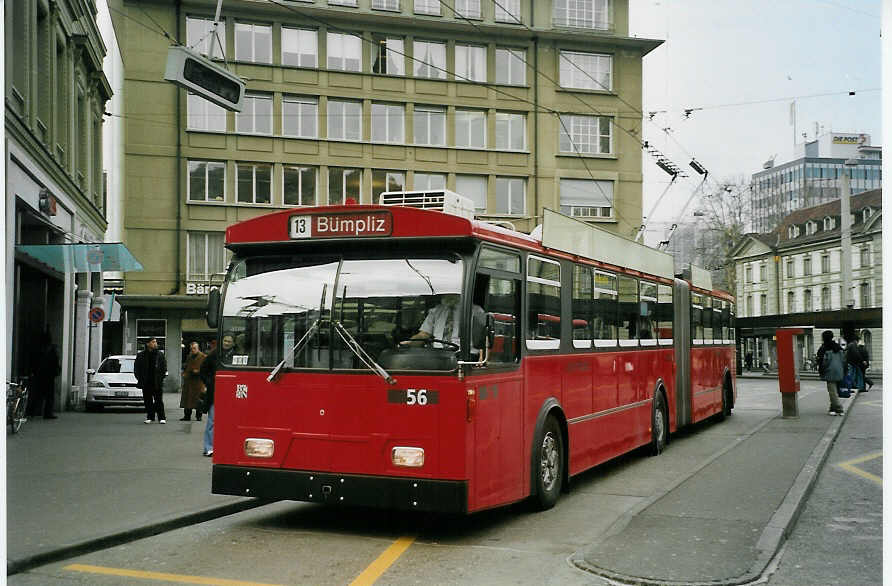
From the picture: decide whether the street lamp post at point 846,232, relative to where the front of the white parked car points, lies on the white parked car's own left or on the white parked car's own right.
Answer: on the white parked car's own left

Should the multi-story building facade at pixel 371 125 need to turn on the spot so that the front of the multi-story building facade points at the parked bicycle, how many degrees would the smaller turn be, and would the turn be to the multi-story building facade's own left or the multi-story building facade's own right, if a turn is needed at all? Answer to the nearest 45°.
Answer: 0° — it already faces it

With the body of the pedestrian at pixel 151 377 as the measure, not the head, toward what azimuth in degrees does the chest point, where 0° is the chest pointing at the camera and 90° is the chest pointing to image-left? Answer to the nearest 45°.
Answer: approximately 0°

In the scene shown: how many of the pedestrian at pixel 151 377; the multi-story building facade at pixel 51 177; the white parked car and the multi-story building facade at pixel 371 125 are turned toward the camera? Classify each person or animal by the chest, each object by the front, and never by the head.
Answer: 3

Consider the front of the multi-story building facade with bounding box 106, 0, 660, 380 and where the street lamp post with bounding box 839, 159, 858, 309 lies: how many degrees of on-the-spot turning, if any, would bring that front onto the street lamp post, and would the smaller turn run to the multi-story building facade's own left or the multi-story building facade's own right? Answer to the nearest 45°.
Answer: approximately 45° to the multi-story building facade's own left

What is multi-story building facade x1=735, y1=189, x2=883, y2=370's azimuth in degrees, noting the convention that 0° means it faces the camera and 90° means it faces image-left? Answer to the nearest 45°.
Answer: approximately 45°

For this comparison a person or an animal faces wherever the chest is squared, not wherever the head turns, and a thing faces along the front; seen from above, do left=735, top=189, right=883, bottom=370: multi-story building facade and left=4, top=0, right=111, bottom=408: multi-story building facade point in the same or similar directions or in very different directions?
very different directions

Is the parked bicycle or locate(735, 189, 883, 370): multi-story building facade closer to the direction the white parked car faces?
the parked bicycle

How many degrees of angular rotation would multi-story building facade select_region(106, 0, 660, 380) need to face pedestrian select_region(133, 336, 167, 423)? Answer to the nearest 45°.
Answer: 0° — it already faces them

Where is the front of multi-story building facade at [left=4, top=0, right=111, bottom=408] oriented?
to the viewer's right

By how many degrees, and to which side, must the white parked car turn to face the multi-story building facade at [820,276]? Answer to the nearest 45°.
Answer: approximately 90° to its left
